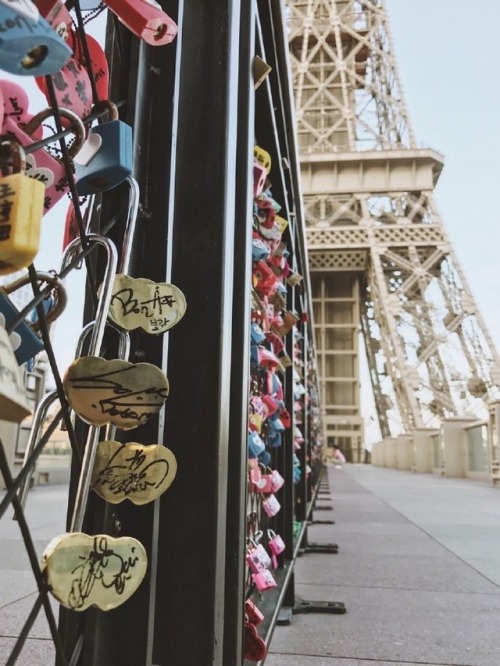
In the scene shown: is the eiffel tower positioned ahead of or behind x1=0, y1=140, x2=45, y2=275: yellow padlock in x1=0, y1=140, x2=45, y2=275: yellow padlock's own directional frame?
behind

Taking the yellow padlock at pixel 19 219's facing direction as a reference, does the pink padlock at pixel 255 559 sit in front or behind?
behind

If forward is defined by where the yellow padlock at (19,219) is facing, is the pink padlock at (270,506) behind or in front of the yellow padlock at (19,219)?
behind

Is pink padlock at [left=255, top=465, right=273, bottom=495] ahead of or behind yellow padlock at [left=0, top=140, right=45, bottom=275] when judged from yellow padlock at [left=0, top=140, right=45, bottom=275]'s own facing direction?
behind

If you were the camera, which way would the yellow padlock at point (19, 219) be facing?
facing the viewer and to the left of the viewer
